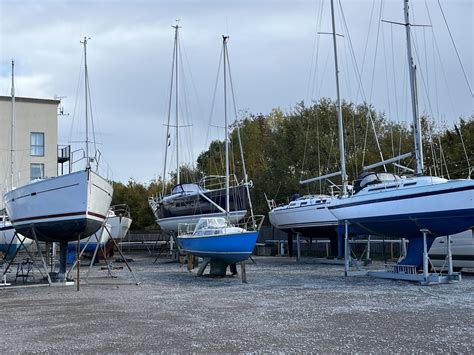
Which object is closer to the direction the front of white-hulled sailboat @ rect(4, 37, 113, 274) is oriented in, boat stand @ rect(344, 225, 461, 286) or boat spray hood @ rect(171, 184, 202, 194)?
the boat stand

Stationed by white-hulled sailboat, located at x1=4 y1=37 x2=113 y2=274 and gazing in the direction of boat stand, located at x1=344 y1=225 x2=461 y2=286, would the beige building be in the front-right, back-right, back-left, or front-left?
back-left

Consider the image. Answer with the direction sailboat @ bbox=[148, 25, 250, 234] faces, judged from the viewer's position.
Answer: facing the viewer and to the left of the viewer
